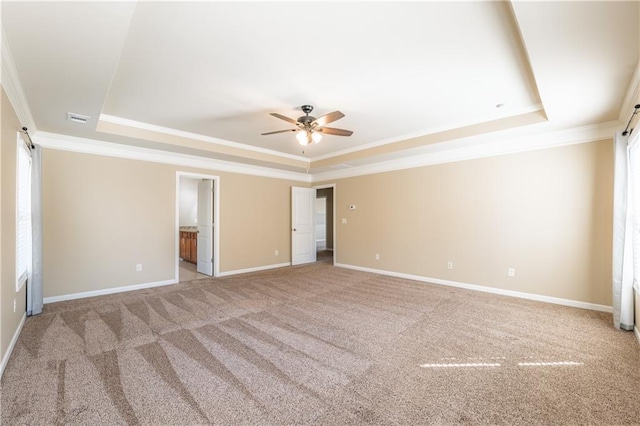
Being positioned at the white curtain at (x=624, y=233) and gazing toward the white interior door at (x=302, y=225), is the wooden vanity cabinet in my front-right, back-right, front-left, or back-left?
front-left

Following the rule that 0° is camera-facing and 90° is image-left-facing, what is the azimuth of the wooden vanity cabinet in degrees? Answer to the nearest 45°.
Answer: approximately 45°

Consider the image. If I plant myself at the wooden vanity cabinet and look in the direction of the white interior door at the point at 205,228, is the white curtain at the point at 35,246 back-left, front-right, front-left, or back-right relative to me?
front-right

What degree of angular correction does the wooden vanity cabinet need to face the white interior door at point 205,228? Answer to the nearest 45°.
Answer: approximately 45° to its left

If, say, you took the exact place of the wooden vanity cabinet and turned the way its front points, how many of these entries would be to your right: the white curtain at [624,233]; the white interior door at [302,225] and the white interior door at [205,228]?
0

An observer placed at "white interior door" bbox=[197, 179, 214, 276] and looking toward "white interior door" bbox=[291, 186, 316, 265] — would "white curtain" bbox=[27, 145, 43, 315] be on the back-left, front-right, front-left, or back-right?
back-right

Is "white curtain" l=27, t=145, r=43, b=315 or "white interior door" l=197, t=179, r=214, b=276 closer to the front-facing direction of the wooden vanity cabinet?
the white curtain

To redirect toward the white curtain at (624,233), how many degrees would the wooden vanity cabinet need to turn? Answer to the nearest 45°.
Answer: approximately 90° to its left

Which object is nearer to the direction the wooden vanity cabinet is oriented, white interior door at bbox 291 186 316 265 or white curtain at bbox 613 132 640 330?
the white curtain

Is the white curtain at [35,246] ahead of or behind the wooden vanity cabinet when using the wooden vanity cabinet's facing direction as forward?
ahead

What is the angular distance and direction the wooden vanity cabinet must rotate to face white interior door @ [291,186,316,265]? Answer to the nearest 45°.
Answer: approximately 90° to its left
